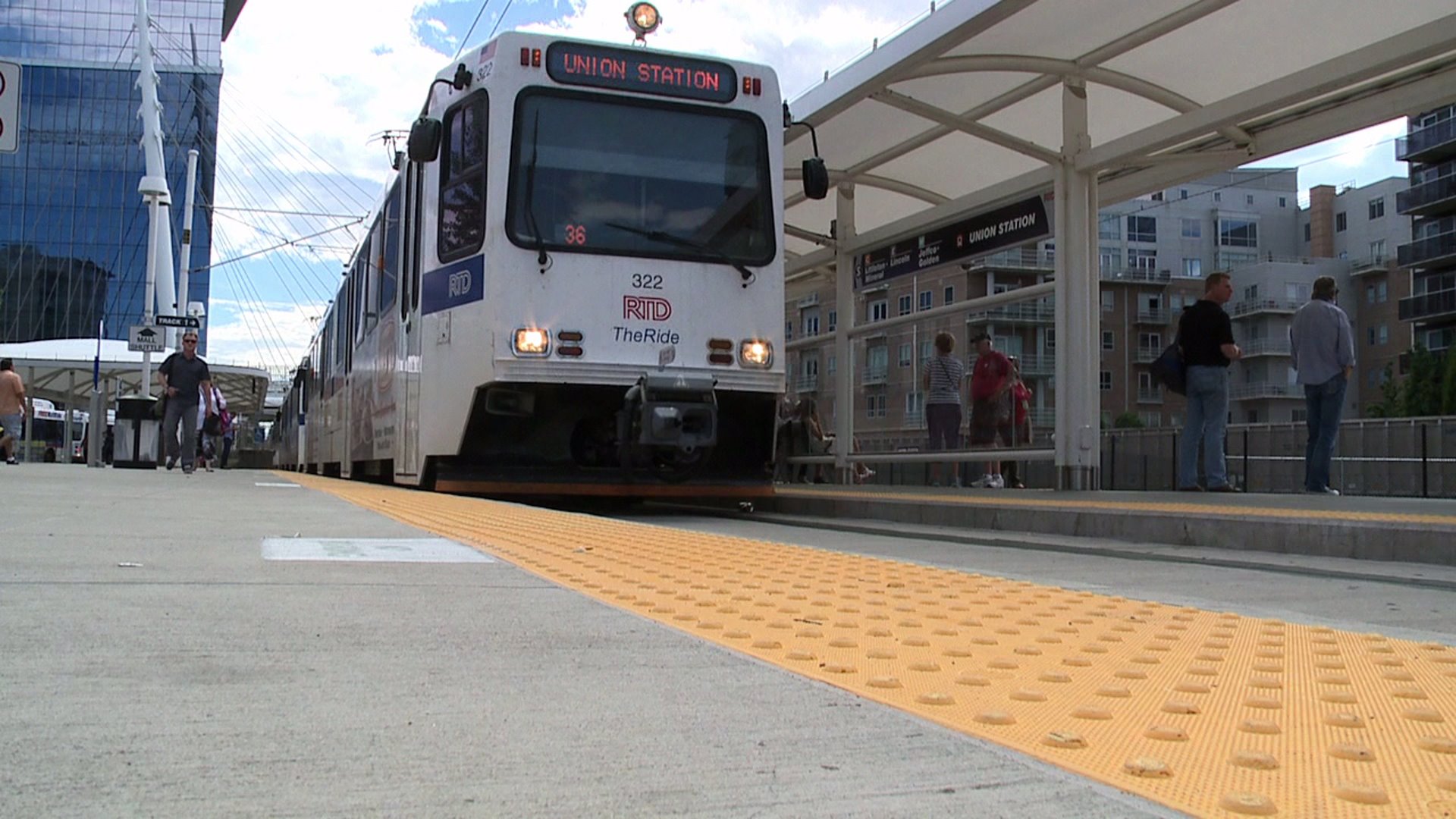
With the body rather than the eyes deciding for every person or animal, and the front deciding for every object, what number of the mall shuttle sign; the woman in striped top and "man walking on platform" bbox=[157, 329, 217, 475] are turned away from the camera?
1

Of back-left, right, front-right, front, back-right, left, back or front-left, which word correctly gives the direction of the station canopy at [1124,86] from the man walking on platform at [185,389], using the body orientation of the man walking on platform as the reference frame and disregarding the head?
front-left

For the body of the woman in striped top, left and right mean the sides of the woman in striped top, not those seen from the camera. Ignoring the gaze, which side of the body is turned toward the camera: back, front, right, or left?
back

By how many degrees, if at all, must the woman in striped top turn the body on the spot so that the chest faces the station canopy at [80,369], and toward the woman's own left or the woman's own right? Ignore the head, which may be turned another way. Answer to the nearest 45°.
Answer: approximately 45° to the woman's own left

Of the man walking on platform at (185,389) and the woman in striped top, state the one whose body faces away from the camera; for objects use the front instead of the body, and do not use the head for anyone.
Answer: the woman in striped top

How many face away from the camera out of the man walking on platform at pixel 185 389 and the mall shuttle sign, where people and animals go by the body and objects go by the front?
0

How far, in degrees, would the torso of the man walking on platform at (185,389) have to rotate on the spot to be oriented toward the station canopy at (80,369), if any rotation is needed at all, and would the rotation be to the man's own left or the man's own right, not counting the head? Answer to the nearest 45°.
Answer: approximately 180°

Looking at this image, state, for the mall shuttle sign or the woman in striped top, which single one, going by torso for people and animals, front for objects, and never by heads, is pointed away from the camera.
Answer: the woman in striped top

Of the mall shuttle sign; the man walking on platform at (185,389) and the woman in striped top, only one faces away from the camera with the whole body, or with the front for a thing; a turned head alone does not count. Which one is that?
the woman in striped top

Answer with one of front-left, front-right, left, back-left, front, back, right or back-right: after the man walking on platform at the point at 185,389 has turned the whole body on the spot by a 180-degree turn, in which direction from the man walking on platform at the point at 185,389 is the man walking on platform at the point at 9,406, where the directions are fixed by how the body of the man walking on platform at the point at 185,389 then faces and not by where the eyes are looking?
front-left
